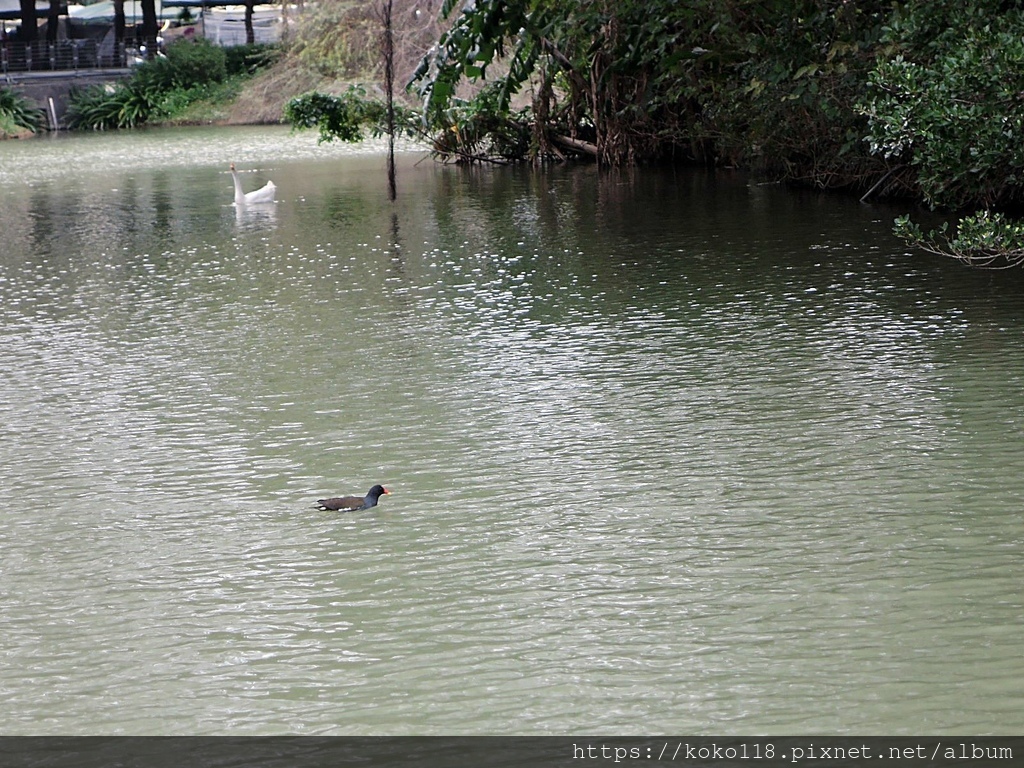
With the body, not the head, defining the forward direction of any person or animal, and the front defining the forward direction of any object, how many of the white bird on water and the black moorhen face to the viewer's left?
1

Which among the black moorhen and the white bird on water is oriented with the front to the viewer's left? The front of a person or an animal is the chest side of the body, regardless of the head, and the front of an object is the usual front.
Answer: the white bird on water

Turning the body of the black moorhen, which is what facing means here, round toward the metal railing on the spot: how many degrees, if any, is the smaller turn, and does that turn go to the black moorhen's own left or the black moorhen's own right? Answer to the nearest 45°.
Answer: approximately 90° to the black moorhen's own left

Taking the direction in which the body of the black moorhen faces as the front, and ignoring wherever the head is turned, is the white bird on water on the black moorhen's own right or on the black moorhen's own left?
on the black moorhen's own left

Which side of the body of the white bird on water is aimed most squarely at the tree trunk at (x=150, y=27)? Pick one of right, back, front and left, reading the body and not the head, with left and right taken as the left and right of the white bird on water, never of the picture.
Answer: right

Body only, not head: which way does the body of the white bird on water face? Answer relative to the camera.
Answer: to the viewer's left

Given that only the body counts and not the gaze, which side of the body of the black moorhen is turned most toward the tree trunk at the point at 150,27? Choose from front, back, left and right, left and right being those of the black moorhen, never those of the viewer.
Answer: left

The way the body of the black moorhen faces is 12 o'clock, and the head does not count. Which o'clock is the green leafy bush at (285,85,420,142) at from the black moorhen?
The green leafy bush is roughly at 9 o'clock from the black moorhen.

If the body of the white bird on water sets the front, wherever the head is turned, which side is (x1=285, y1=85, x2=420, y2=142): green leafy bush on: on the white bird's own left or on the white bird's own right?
on the white bird's own right

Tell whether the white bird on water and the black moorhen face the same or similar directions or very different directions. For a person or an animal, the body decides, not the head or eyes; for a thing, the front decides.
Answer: very different directions

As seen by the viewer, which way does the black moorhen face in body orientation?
to the viewer's right
